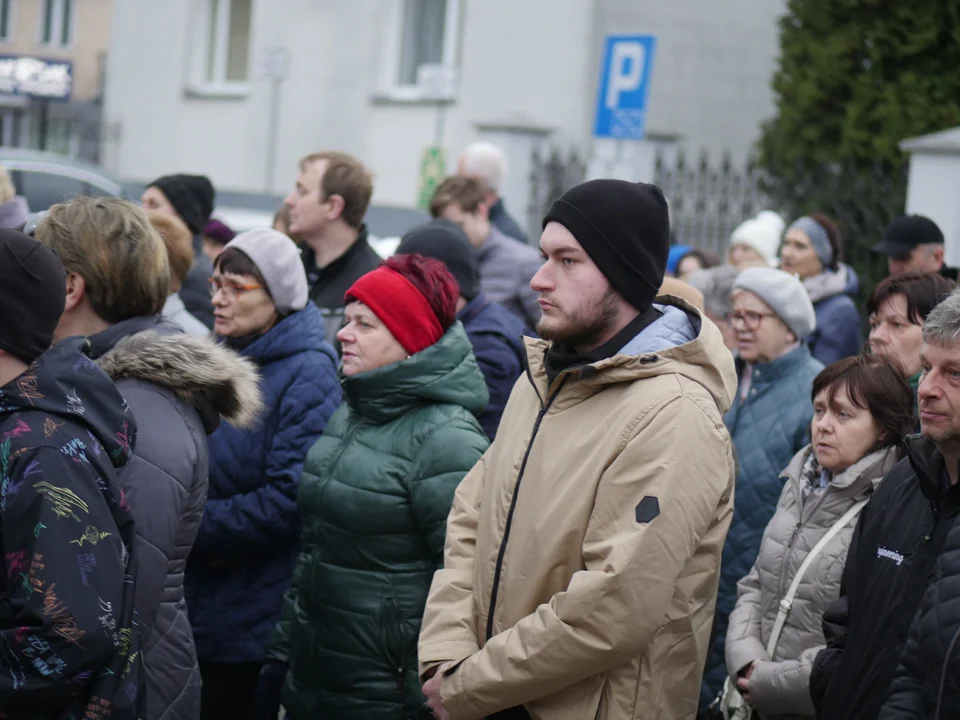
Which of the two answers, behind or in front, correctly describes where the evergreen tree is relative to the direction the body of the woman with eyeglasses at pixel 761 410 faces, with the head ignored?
behind

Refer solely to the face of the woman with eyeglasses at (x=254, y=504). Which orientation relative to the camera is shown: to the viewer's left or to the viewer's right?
to the viewer's left

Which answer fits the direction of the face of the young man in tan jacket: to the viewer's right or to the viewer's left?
to the viewer's left

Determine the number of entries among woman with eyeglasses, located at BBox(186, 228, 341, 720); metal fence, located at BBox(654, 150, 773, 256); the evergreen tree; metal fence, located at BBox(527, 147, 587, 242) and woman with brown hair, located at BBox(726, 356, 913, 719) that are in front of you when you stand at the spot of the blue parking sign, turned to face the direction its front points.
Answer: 2

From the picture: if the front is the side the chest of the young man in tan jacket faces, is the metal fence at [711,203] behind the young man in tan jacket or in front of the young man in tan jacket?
behind

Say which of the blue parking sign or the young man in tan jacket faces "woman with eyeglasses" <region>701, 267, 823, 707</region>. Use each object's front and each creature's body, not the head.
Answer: the blue parking sign

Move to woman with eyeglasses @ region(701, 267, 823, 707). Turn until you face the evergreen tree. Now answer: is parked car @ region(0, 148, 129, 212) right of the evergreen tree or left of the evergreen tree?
left

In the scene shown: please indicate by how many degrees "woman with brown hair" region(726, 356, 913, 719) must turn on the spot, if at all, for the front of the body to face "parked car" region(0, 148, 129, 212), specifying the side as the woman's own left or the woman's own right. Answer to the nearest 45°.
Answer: approximately 90° to the woman's own right

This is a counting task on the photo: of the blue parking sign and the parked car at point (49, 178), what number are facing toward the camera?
1

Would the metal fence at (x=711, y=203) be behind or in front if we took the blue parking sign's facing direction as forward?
behind
